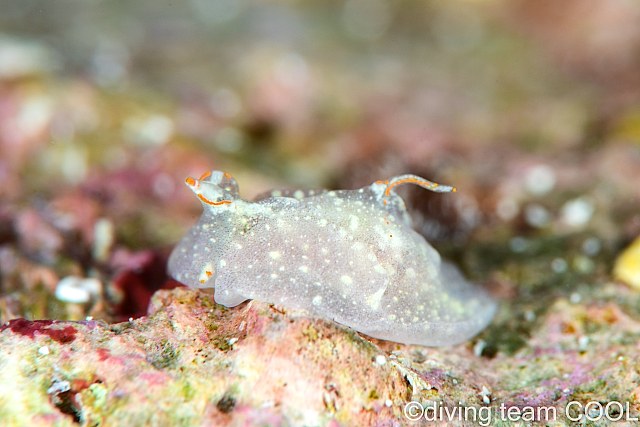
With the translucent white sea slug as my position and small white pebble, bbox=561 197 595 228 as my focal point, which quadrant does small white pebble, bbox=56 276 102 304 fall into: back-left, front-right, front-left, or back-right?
back-left

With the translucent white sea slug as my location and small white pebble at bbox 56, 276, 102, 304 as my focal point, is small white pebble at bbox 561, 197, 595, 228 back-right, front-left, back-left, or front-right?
back-right

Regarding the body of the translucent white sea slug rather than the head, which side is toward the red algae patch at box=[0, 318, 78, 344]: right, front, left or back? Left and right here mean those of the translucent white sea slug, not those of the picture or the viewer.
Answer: front

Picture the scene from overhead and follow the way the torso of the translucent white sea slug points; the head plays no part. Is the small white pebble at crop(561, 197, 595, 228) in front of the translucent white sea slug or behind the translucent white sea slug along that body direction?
behind

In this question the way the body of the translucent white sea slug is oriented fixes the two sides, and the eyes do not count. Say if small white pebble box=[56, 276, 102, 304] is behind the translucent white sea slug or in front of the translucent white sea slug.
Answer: in front

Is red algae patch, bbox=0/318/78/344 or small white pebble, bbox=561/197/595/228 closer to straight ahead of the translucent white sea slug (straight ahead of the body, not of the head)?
the red algae patch

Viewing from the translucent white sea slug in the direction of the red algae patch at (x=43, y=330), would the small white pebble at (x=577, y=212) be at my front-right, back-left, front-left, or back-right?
back-right

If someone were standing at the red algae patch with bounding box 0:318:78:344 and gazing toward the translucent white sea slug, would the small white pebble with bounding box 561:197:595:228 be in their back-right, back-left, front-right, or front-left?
front-left

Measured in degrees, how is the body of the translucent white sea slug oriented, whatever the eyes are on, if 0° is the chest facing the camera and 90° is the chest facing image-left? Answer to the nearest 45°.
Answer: approximately 90°
